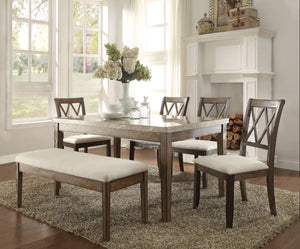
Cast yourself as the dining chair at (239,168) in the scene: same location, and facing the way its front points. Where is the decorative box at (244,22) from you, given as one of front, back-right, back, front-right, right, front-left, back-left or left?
back-right

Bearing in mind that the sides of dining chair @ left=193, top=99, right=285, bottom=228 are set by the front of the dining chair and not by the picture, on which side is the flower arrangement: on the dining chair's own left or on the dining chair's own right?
on the dining chair's own right

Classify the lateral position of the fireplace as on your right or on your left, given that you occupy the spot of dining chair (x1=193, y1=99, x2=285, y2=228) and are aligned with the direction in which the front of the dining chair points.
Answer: on your right

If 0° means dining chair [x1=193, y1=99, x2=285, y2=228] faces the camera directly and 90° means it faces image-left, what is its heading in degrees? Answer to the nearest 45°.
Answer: approximately 45°

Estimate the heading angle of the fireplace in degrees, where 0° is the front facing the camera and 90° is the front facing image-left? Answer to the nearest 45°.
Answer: approximately 45°

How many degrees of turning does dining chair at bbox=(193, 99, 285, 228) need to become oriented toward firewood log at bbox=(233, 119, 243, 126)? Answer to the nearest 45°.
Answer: approximately 135° to its right

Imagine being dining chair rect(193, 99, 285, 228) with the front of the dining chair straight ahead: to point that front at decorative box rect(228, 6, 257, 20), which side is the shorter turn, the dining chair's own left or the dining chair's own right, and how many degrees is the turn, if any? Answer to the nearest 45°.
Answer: approximately 135° to the dining chair's own right

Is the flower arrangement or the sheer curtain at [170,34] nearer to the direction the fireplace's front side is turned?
the flower arrangement
